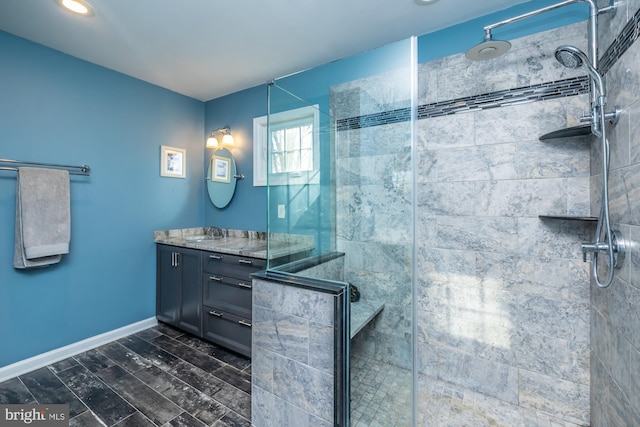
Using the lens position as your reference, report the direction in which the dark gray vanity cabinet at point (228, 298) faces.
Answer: facing the viewer and to the left of the viewer

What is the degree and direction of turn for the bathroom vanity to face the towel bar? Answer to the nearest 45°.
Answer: approximately 45° to its right

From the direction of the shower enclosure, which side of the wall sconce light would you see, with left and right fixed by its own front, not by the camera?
left

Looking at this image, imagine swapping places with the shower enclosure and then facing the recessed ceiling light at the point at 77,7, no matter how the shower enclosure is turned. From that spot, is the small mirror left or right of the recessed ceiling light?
right

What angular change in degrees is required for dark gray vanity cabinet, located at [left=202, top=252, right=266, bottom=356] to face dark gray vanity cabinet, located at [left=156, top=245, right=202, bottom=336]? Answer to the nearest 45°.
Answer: approximately 90° to its right

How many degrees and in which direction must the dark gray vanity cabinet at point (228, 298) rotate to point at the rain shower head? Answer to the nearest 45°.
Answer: approximately 90° to its left

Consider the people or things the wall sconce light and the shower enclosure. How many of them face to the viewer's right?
0

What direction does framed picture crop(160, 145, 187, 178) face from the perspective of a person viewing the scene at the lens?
facing the viewer and to the right of the viewer

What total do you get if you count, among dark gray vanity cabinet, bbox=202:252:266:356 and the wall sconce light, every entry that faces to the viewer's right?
0

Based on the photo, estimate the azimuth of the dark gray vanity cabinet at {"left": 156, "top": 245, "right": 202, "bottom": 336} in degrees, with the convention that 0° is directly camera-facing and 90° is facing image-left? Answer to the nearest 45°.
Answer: approximately 45°

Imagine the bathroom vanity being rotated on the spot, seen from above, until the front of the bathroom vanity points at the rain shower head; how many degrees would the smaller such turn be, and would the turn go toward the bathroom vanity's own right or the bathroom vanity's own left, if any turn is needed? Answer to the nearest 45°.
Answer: approximately 90° to the bathroom vanity's own left
